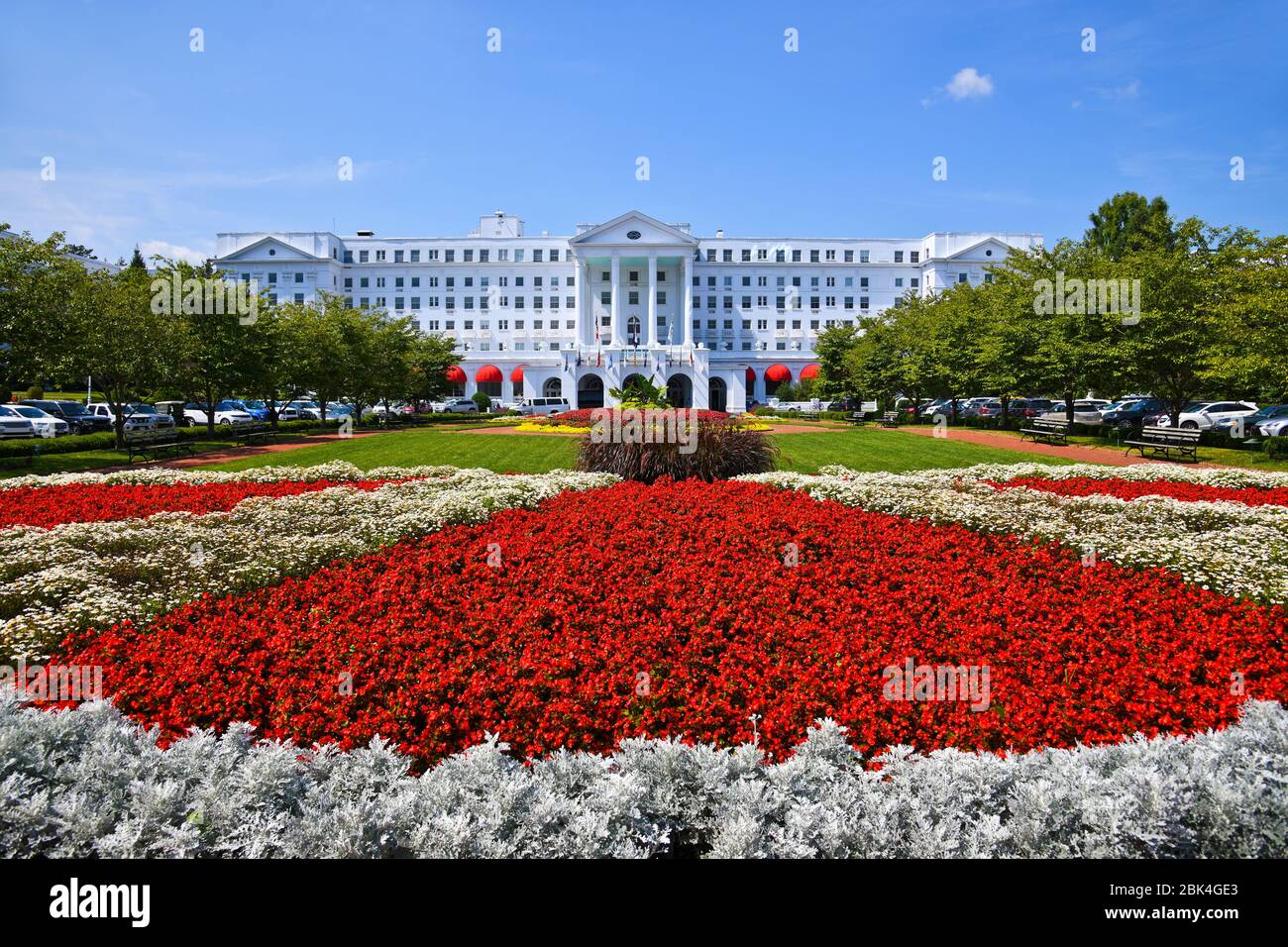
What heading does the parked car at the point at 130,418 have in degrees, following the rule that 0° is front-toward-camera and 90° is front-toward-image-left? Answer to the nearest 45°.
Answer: approximately 315°

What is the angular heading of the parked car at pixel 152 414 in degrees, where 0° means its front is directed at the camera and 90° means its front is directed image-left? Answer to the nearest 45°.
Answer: approximately 315°

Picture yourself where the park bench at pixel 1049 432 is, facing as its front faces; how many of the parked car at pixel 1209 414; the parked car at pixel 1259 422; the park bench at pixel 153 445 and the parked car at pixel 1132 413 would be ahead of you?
1

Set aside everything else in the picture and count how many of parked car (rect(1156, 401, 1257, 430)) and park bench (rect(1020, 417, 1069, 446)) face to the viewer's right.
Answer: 0

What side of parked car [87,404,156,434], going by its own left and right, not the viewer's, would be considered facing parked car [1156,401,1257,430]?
front

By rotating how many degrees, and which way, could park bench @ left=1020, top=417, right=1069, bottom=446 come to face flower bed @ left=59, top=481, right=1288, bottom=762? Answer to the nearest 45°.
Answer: approximately 45° to its left

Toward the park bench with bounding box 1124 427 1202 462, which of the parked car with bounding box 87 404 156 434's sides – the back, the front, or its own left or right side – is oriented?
front

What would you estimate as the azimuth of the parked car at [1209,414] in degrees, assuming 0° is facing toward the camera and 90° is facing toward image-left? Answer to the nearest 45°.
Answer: approximately 45°

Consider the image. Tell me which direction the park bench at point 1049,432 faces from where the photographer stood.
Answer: facing the viewer and to the left of the viewer

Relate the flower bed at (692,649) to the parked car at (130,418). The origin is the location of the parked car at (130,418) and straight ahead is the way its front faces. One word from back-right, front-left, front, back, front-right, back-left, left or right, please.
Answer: front-right

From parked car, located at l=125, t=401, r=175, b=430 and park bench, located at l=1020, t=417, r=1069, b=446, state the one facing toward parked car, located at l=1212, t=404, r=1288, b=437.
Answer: parked car, located at l=125, t=401, r=175, b=430

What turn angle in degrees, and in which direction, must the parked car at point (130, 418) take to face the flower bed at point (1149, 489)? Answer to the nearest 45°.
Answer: approximately 45° to its right

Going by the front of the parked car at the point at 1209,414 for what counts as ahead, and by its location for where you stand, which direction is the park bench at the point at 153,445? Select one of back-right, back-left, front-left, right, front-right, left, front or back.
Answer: front
